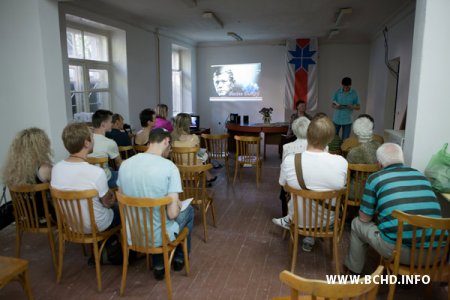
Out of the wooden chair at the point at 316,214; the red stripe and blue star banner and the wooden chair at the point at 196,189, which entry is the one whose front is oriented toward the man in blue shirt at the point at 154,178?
the red stripe and blue star banner

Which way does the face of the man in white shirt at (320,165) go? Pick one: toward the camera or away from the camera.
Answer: away from the camera

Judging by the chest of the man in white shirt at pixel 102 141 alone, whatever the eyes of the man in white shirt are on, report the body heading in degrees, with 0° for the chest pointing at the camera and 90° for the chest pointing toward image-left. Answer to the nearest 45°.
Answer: approximately 225°

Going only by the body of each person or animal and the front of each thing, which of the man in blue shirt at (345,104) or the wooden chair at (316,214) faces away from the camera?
the wooden chair

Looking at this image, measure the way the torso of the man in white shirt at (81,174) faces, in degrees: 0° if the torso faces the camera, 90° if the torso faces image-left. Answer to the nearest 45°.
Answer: approximately 225°

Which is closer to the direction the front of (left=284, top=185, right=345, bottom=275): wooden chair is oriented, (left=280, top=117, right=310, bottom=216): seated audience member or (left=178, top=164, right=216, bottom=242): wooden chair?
the seated audience member

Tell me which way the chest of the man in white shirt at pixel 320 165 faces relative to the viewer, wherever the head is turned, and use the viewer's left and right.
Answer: facing away from the viewer

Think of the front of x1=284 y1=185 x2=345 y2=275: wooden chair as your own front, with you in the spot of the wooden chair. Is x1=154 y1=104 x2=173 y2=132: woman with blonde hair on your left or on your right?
on your left

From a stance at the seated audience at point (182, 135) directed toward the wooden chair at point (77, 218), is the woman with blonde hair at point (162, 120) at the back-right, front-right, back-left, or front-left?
back-right

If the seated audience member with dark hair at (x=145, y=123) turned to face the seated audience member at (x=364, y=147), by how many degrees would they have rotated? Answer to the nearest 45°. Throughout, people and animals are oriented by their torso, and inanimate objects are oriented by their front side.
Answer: approximately 90° to their right
